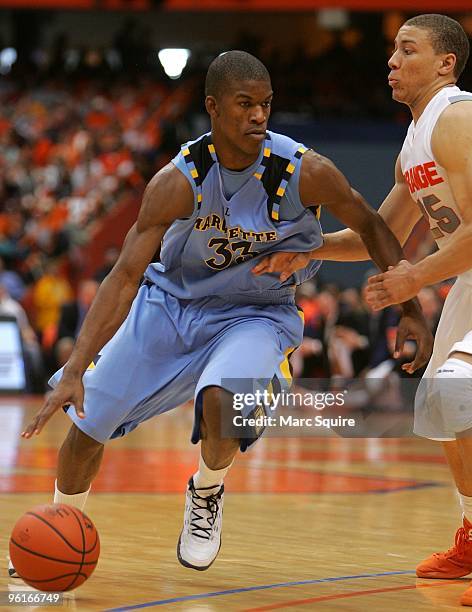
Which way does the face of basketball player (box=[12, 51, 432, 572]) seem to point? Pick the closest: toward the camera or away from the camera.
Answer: toward the camera

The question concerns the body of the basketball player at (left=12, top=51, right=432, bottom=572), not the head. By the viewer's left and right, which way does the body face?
facing the viewer

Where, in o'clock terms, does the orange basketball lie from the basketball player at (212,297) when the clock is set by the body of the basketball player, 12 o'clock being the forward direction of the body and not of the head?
The orange basketball is roughly at 1 o'clock from the basketball player.

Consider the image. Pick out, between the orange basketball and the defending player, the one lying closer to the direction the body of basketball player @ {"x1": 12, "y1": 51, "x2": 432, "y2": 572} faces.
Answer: the orange basketball

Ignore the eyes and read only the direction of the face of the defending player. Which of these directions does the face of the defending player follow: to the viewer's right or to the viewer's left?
to the viewer's left

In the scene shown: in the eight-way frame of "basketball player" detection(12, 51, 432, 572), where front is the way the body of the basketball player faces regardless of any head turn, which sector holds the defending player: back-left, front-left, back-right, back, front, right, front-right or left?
left

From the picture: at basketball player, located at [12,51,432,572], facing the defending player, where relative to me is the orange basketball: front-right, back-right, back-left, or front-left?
back-right
